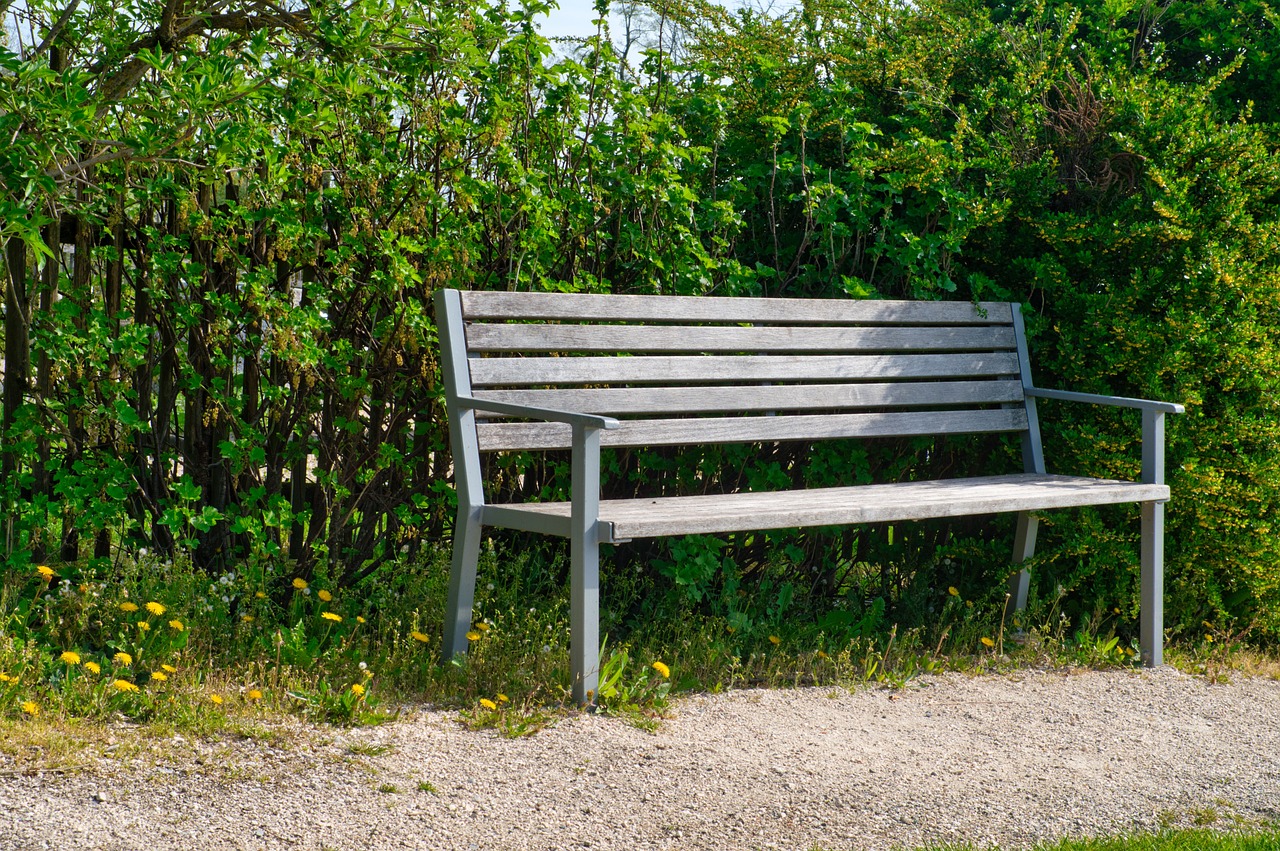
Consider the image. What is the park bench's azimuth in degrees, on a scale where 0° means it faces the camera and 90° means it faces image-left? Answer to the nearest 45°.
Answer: approximately 315°
